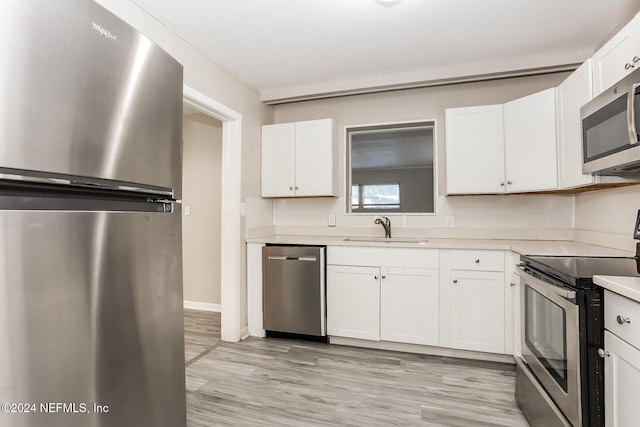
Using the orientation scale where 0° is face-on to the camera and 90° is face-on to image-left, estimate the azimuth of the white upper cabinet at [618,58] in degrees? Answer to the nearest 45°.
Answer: approximately 45°

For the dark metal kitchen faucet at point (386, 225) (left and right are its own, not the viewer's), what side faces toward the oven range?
left

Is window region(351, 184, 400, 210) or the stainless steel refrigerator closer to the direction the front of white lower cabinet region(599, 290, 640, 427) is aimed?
the stainless steel refrigerator
